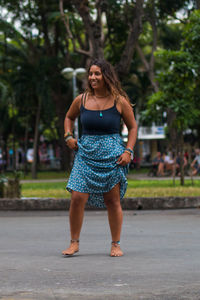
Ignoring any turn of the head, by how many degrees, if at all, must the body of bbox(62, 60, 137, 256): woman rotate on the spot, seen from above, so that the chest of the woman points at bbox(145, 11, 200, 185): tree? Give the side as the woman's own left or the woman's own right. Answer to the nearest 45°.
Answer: approximately 180°

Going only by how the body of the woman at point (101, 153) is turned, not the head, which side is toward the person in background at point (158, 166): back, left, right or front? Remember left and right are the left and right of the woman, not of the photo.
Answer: back

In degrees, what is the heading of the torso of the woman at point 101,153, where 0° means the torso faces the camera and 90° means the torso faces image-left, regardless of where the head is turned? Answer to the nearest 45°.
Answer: approximately 0°
